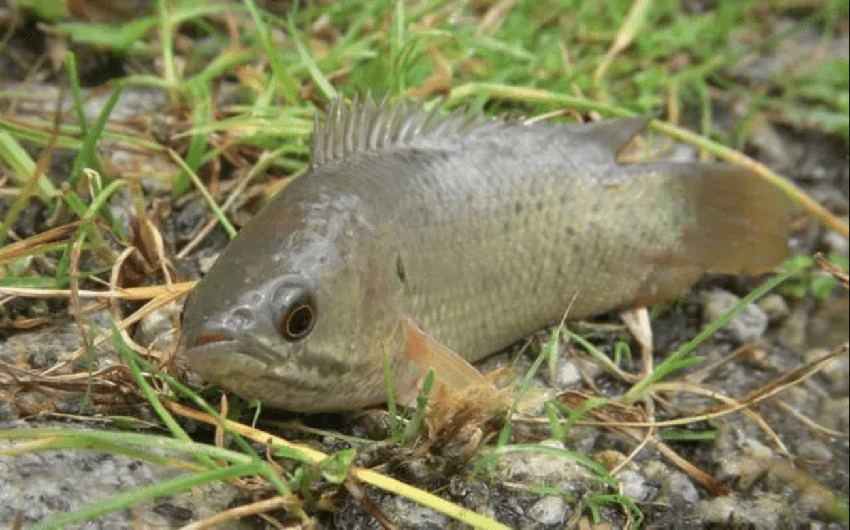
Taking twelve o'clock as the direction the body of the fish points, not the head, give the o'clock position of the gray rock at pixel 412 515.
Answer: The gray rock is roughly at 11 o'clock from the fish.

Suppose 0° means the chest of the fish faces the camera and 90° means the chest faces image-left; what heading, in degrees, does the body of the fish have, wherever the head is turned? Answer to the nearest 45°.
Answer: approximately 45°

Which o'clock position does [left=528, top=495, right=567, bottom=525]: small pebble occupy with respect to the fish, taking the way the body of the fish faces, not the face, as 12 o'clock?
The small pebble is roughly at 10 o'clock from the fish.

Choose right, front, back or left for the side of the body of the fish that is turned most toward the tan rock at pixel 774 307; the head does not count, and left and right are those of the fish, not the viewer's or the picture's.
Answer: back

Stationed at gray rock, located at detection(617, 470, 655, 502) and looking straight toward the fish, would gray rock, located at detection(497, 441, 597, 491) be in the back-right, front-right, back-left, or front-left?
front-left

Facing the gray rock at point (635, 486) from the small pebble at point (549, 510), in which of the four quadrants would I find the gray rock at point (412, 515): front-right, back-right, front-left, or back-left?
back-left
